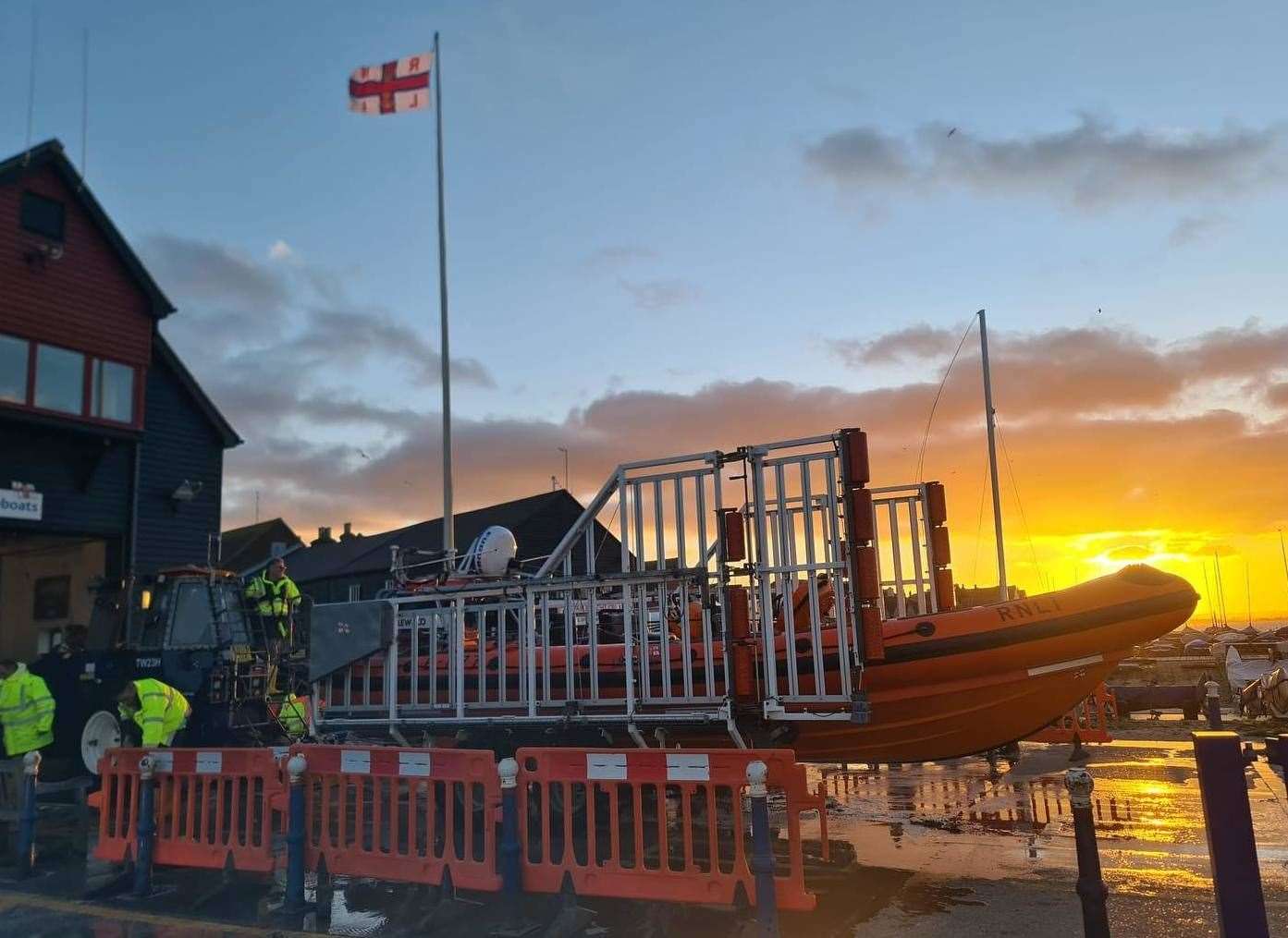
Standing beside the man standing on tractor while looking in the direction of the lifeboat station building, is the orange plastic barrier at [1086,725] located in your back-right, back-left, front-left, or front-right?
back-right

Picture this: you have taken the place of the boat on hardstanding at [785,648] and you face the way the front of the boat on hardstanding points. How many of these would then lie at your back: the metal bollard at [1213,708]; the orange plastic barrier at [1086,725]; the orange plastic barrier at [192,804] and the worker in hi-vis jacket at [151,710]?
2

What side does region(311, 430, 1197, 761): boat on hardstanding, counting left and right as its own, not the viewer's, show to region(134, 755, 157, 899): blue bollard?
right

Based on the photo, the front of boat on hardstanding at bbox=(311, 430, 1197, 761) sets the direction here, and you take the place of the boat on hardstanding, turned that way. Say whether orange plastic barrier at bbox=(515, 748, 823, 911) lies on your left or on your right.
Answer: on your right

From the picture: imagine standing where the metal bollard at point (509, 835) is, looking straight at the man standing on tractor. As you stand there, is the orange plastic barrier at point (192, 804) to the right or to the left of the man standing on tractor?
left

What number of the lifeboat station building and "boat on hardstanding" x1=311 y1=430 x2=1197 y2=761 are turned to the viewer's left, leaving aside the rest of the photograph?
0

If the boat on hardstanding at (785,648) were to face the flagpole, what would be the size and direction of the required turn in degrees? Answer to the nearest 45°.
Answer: approximately 135° to its left

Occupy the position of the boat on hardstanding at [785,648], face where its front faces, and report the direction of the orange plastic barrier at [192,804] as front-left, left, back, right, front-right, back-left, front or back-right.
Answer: back

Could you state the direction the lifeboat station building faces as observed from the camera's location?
facing the viewer and to the right of the viewer

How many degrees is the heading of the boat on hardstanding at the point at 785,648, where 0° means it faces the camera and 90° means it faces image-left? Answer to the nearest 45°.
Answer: approximately 270°
